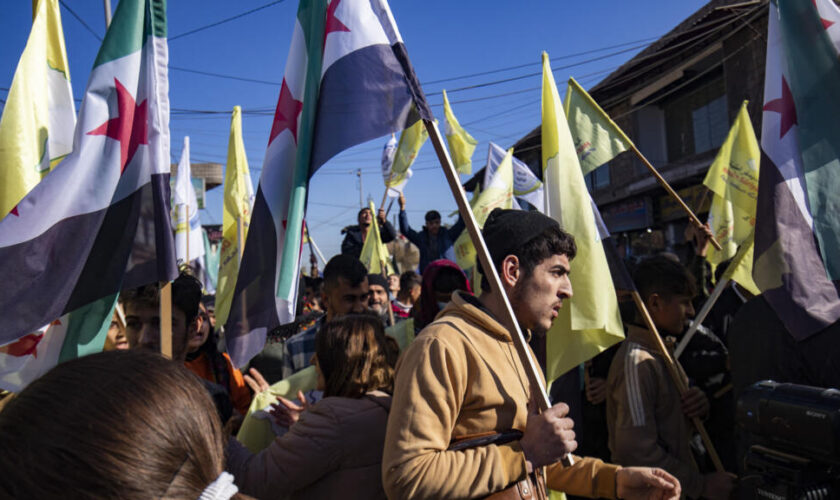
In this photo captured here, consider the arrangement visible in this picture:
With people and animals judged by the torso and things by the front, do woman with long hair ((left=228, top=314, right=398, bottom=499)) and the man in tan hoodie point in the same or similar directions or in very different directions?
very different directions

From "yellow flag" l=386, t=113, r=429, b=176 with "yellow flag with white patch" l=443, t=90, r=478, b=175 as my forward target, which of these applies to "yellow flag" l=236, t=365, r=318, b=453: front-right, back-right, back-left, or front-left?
back-right

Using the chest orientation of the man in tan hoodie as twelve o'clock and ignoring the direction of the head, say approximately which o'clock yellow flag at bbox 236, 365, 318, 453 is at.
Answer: The yellow flag is roughly at 7 o'clock from the man in tan hoodie.

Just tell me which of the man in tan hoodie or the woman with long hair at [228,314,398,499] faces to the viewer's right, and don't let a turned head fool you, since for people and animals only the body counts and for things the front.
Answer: the man in tan hoodie

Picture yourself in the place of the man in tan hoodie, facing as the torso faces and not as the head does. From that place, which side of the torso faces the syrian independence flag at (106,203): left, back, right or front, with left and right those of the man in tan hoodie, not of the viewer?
back

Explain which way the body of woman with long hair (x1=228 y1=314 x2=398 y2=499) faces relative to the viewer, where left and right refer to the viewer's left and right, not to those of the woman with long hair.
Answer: facing away from the viewer and to the left of the viewer

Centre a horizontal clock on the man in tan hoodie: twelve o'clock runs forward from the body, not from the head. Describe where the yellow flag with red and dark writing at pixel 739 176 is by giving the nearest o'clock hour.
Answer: The yellow flag with red and dark writing is roughly at 10 o'clock from the man in tan hoodie.

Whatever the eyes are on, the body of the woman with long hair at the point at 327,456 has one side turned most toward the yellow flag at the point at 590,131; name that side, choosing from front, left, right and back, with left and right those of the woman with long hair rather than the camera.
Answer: right

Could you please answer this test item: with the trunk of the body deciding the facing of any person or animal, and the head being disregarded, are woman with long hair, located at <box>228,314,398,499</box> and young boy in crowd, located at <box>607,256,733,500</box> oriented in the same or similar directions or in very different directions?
very different directions

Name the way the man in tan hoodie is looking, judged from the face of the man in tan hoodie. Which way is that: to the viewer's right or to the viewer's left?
to the viewer's right

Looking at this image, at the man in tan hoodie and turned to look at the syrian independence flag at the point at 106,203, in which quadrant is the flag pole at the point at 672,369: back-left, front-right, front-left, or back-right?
back-right

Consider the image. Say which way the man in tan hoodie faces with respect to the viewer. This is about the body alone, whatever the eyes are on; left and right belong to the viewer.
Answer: facing to the right of the viewer
